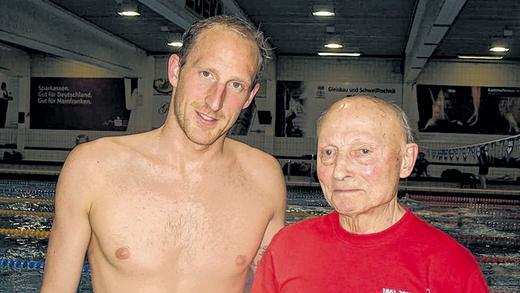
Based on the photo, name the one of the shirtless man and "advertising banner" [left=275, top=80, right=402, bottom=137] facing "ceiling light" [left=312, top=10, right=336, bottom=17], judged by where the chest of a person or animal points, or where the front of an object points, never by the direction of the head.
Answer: the advertising banner

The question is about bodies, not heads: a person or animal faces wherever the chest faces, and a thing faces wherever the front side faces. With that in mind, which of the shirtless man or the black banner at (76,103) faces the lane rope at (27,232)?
the black banner

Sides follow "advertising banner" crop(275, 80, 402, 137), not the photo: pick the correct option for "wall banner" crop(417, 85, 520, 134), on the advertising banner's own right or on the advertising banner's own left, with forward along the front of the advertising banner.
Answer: on the advertising banner's own left

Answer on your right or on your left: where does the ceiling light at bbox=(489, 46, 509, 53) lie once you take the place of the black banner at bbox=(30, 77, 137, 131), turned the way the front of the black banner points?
on your left

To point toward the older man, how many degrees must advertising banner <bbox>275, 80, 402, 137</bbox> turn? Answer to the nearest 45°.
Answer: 0° — it already faces them

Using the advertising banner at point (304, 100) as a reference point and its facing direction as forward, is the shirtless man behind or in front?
in front

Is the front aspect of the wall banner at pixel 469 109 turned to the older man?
yes

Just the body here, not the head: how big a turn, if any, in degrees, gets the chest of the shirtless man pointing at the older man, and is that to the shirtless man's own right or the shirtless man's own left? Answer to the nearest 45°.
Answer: approximately 45° to the shirtless man's own left

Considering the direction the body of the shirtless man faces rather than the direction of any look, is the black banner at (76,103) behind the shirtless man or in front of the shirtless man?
behind

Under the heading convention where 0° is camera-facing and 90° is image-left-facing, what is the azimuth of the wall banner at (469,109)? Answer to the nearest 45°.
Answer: approximately 0°

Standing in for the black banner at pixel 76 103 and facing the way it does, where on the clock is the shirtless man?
The shirtless man is roughly at 12 o'clock from the black banner.

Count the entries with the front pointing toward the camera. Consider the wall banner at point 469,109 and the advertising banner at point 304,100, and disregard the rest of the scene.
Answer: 2
